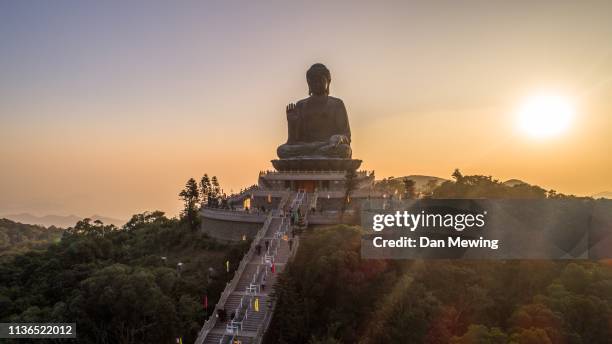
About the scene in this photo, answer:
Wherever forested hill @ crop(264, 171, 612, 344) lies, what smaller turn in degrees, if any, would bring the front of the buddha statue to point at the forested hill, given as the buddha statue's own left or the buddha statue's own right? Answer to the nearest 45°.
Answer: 0° — it already faces it

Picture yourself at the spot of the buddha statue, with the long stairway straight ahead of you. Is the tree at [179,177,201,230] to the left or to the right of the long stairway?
right

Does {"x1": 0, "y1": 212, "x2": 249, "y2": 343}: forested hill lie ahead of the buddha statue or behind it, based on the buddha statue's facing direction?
ahead

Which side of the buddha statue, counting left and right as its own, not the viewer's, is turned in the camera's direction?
front

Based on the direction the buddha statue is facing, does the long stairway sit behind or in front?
in front

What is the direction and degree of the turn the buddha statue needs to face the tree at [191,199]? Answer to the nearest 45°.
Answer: approximately 45° to its right
